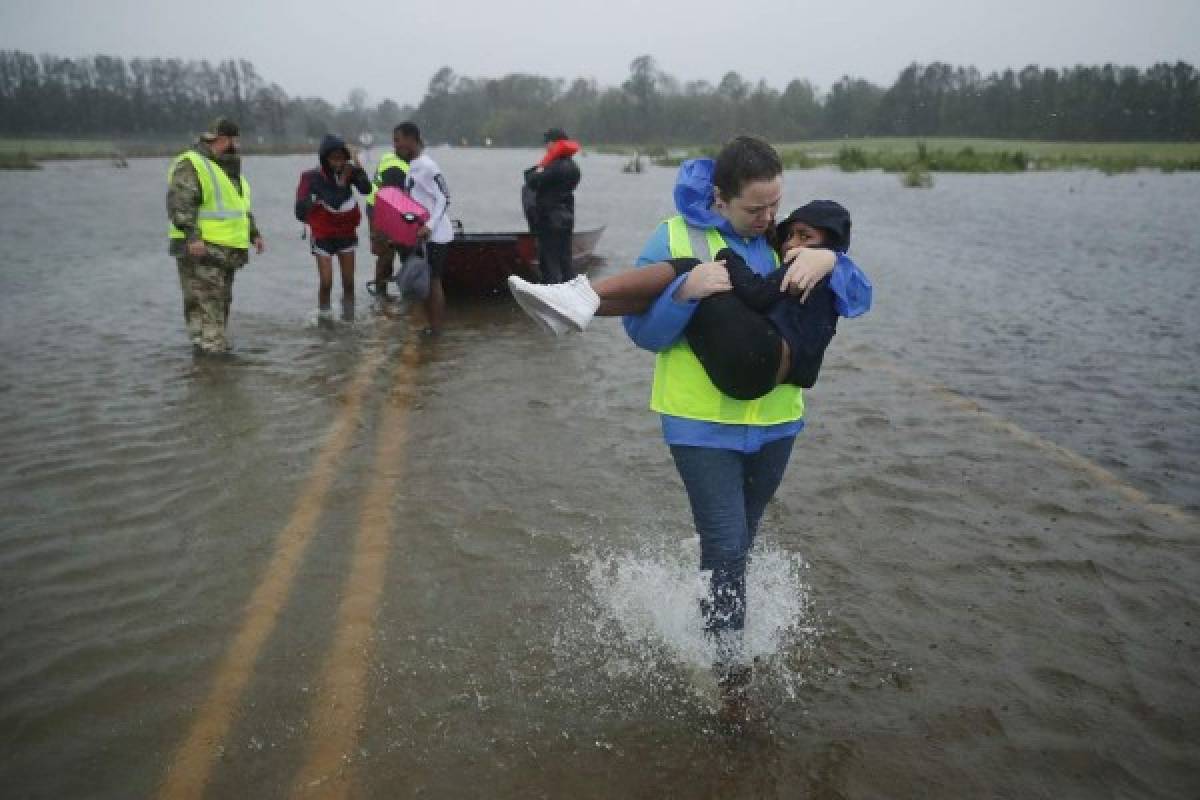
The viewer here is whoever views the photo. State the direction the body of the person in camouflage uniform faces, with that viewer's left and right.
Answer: facing the viewer and to the right of the viewer

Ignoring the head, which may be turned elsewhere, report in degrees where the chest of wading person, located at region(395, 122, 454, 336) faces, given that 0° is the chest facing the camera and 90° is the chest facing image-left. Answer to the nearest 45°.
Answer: approximately 90°

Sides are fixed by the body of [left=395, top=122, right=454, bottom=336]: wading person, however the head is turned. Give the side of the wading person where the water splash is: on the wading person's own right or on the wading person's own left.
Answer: on the wading person's own left

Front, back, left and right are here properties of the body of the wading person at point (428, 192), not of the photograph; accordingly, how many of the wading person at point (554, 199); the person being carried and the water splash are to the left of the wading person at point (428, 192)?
2

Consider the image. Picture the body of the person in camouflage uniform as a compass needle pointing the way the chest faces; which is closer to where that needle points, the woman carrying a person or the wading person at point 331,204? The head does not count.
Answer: the woman carrying a person

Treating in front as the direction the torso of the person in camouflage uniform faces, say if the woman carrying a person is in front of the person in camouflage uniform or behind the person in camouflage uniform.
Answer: in front

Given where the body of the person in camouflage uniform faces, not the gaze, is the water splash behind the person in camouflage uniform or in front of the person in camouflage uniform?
in front

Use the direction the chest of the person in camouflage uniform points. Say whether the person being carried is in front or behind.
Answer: in front

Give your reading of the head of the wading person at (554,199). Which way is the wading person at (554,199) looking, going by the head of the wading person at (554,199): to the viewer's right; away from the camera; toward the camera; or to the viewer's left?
away from the camera

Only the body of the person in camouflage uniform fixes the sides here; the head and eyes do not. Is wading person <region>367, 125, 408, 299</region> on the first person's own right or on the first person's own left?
on the first person's own left

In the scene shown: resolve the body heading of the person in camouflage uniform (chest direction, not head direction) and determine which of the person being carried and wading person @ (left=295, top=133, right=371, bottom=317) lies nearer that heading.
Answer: the person being carried

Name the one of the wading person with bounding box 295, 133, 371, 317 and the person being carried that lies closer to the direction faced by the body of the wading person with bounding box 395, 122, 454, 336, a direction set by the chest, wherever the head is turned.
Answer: the wading person

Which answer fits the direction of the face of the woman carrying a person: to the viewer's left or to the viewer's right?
to the viewer's right

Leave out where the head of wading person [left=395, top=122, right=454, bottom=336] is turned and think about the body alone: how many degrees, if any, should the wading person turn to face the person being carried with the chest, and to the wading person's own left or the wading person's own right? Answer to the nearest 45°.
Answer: approximately 90° to the wading person's own left

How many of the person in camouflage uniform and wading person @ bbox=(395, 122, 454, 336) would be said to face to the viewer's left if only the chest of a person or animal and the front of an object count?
1
